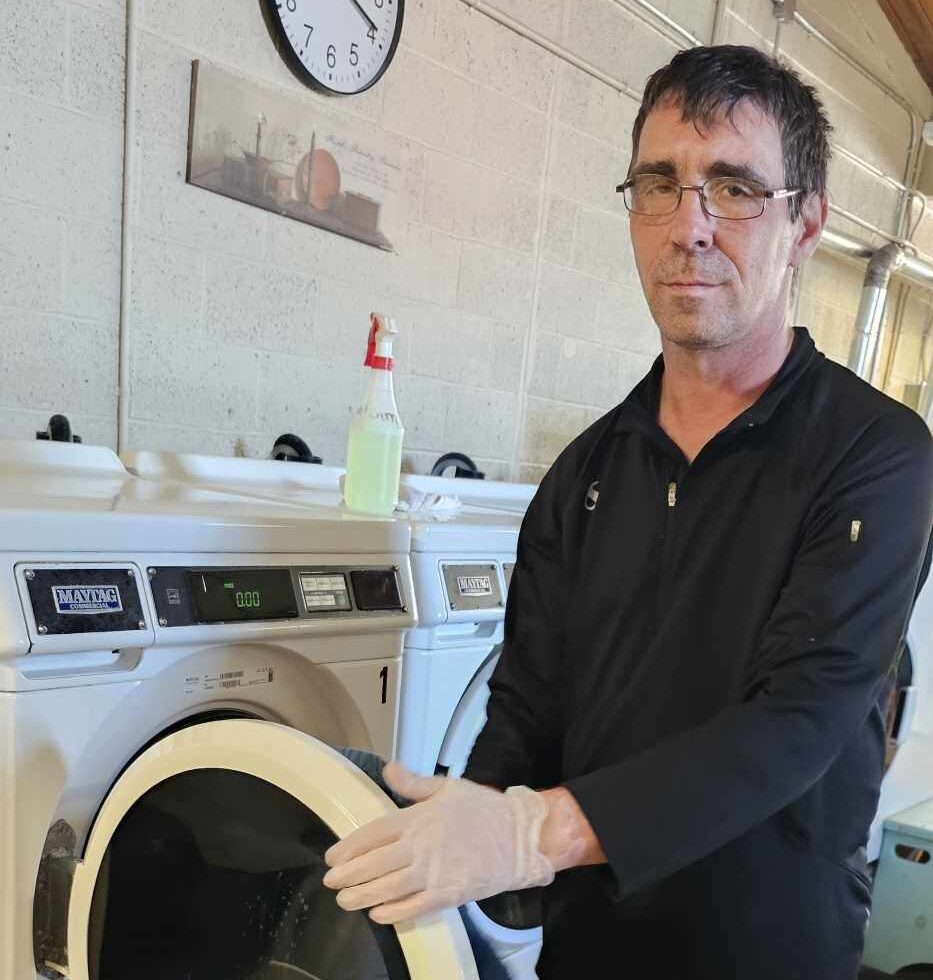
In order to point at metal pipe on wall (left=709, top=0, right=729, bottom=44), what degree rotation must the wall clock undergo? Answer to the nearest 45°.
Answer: approximately 90° to its left

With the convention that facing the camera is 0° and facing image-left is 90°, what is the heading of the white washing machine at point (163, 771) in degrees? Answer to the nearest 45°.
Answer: approximately 315°

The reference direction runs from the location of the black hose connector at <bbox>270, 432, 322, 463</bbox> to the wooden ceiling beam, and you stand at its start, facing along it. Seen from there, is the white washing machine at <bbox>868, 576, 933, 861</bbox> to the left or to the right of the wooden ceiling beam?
right

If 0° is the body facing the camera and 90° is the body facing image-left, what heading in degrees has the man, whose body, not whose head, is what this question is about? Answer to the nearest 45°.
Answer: approximately 45°

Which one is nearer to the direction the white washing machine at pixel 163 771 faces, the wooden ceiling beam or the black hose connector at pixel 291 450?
the wooden ceiling beam
